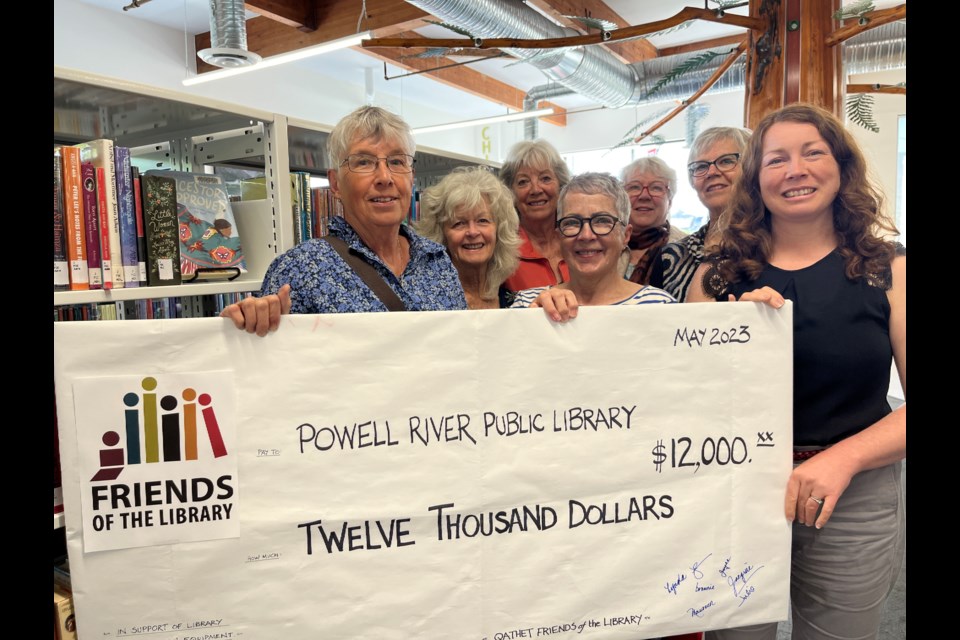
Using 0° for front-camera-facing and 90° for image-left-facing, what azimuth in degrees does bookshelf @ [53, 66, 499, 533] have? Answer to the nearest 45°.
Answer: approximately 315°

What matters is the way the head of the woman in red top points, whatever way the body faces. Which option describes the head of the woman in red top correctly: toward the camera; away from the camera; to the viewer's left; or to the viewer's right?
toward the camera

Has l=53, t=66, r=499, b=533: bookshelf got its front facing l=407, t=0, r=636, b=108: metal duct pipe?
no

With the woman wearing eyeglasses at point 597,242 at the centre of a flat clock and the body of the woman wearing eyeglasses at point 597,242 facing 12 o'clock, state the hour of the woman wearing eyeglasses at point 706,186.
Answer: the woman wearing eyeglasses at point 706,186 is roughly at 7 o'clock from the woman wearing eyeglasses at point 597,242.

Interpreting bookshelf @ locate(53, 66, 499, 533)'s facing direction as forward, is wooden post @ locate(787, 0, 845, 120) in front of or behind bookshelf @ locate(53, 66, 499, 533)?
in front

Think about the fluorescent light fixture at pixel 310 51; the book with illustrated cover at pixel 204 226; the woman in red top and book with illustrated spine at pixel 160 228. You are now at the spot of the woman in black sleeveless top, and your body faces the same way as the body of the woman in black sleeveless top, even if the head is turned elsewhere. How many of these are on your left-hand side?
0

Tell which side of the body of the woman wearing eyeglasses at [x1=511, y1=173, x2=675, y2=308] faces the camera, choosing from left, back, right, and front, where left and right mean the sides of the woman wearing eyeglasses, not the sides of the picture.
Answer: front

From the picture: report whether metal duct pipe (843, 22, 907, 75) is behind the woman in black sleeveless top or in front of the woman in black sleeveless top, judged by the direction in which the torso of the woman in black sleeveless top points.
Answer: behind

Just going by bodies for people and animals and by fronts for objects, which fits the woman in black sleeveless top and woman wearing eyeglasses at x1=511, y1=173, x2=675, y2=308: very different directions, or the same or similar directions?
same or similar directions

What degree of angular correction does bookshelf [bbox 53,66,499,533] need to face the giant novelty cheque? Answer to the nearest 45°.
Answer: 0° — it already faces it

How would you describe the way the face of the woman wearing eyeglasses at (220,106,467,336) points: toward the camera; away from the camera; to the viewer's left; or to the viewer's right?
toward the camera

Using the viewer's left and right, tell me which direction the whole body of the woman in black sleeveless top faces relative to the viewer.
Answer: facing the viewer

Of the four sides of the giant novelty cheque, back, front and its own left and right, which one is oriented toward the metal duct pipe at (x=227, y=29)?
back

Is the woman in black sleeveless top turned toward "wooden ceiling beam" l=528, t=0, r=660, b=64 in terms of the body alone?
no

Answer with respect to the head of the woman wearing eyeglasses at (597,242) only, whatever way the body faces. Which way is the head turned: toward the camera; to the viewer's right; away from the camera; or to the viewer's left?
toward the camera

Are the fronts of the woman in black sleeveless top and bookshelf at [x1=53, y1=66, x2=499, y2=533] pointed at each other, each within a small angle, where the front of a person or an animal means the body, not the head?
no

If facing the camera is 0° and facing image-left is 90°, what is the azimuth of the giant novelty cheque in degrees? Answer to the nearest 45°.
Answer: approximately 0°

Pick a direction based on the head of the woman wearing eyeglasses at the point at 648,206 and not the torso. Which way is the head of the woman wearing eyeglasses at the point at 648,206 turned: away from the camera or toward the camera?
toward the camera

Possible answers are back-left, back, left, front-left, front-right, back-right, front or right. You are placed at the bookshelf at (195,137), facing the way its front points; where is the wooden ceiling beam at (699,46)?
left

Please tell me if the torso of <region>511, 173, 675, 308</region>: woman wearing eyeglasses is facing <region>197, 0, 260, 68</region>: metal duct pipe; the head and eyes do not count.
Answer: no

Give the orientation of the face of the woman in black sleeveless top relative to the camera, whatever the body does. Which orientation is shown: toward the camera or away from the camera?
toward the camera
